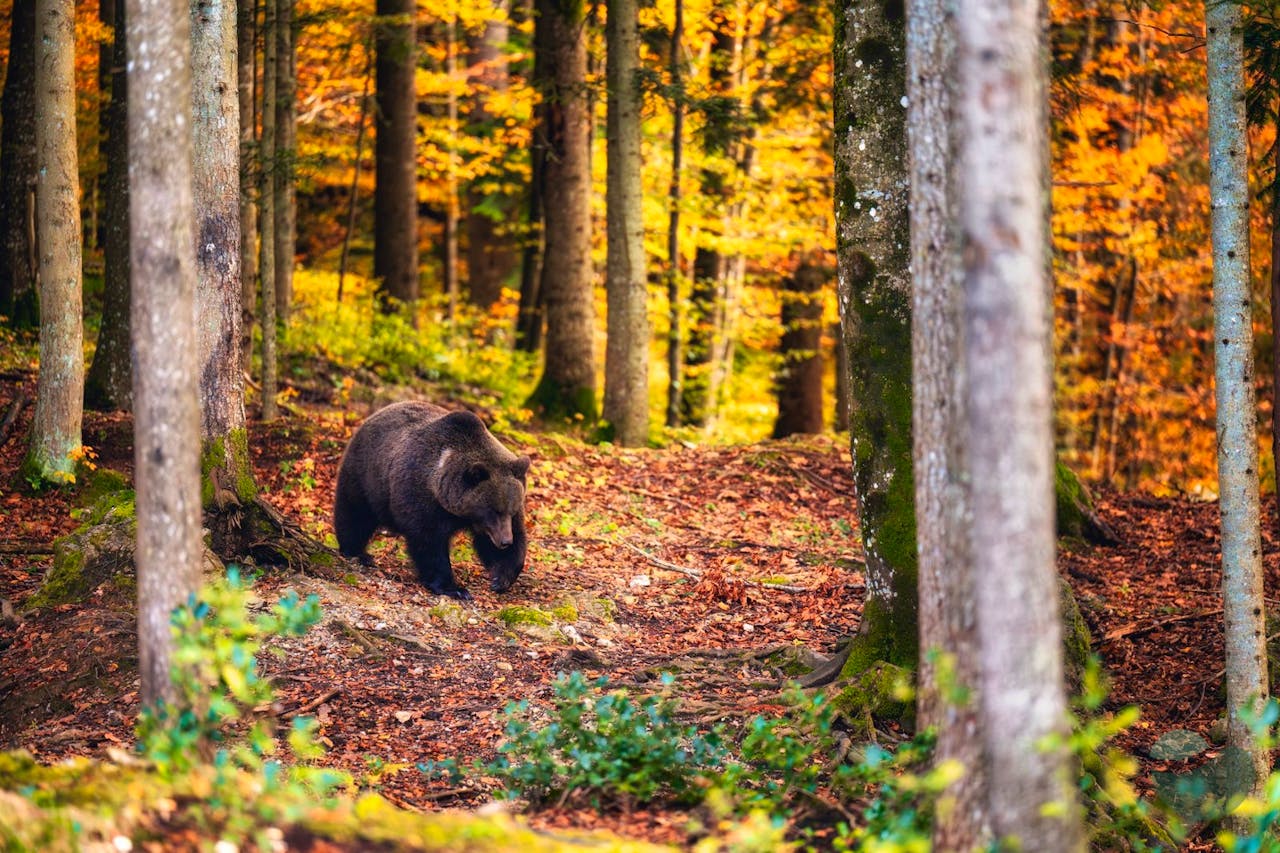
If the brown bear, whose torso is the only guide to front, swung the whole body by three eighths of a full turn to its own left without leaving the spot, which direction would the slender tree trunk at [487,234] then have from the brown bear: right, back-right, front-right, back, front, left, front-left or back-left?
front

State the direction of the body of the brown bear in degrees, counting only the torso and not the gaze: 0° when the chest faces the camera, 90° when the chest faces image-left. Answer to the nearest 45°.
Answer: approximately 315°

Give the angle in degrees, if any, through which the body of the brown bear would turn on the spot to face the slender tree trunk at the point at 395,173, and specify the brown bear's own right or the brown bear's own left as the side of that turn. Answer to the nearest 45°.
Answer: approximately 135° to the brown bear's own left

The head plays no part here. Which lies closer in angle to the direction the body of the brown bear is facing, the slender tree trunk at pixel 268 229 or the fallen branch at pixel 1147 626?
the fallen branch

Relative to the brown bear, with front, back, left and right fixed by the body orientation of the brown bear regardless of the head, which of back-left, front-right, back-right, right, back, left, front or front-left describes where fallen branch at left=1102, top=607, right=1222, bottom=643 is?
front-left

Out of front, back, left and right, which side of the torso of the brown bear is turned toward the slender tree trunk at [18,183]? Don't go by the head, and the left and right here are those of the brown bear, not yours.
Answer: back

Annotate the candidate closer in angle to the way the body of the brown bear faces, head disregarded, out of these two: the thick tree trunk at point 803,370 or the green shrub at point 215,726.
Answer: the green shrub

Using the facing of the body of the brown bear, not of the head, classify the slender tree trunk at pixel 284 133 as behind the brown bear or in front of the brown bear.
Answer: behind

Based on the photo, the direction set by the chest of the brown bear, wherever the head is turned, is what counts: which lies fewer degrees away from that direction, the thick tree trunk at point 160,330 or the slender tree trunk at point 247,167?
the thick tree trunk

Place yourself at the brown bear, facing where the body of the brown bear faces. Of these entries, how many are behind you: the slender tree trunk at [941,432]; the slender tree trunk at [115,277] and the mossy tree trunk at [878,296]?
1
